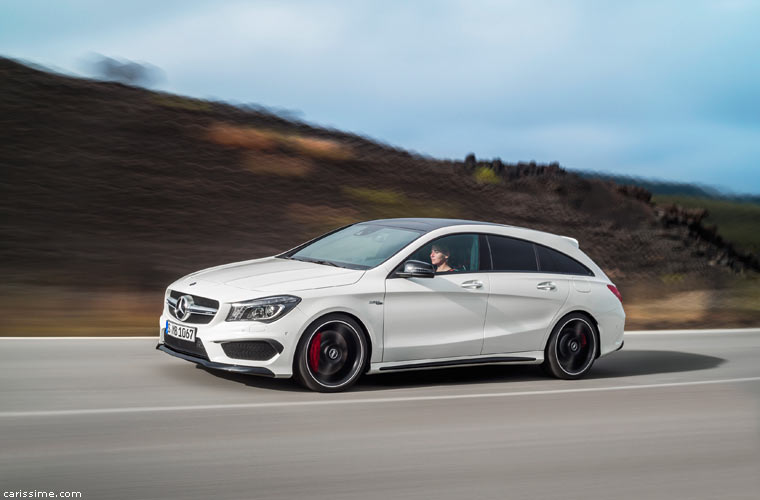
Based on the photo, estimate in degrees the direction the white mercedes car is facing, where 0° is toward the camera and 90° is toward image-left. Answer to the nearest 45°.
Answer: approximately 45°
